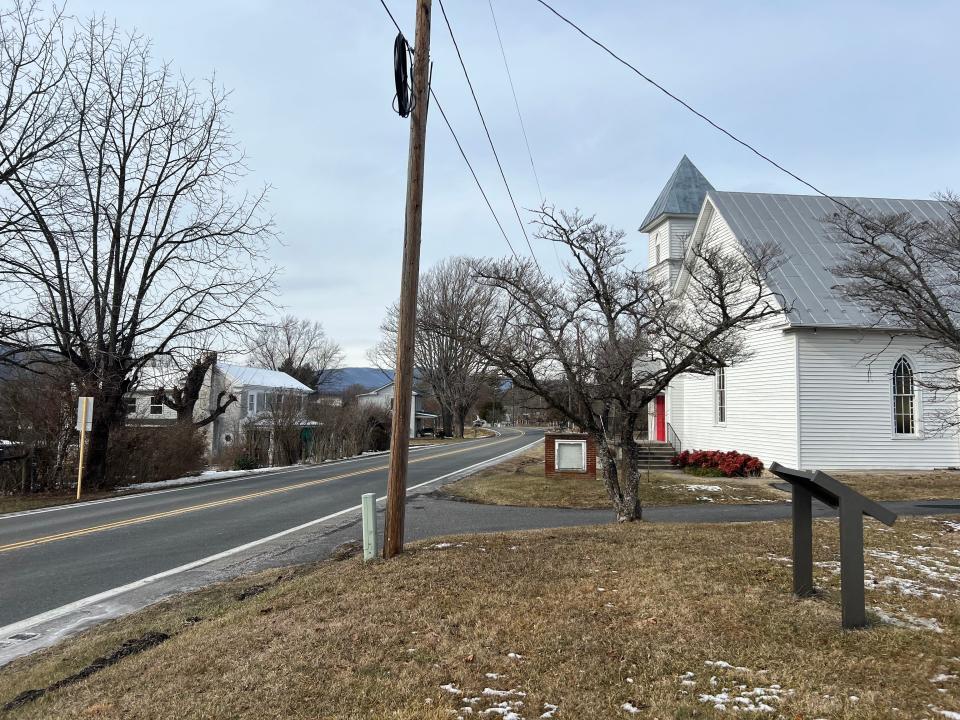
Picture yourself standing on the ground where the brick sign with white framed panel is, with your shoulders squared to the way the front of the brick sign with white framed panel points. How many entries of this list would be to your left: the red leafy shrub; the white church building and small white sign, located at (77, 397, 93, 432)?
2

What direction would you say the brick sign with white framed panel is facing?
toward the camera

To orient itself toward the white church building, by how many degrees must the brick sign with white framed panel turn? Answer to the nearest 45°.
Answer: approximately 90° to its left

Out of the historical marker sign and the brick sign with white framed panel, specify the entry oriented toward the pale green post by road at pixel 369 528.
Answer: the brick sign with white framed panel

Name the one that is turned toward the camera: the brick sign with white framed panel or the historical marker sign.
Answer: the brick sign with white framed panel

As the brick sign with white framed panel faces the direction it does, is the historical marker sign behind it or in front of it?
in front

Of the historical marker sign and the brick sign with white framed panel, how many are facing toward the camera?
1

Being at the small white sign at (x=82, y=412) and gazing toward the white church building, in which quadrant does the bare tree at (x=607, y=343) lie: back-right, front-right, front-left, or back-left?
front-right

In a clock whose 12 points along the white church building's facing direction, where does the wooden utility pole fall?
The wooden utility pole is roughly at 11 o'clock from the white church building.

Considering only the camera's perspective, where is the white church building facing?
facing the viewer and to the left of the viewer

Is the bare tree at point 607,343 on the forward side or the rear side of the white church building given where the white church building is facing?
on the forward side

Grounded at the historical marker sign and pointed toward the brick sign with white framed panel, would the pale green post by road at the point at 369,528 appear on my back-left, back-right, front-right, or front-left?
front-left

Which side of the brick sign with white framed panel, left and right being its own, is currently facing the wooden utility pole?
front

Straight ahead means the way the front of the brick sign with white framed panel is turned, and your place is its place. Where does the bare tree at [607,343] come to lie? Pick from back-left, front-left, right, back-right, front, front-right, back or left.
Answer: front

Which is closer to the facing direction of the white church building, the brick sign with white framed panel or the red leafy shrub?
the brick sign with white framed panel
